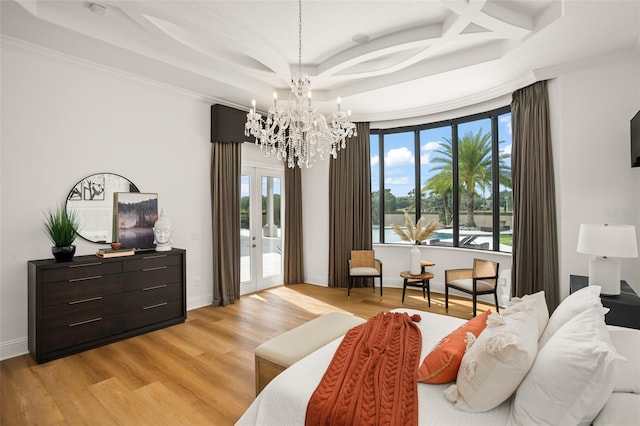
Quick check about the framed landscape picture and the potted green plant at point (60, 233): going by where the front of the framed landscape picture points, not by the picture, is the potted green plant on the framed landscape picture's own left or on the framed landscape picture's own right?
on the framed landscape picture's own right

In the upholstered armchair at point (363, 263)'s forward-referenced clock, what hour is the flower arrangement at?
The flower arrangement is roughly at 9 o'clock from the upholstered armchair.

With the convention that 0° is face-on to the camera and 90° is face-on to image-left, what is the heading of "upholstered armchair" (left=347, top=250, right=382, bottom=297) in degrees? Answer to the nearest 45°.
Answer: approximately 0°

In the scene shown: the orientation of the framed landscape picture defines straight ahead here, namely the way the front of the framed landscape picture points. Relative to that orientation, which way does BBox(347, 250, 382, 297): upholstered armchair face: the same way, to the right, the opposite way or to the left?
to the right

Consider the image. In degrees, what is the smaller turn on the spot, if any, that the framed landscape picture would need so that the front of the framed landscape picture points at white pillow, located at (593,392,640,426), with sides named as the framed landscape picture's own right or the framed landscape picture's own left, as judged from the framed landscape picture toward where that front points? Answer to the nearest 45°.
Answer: approximately 45° to the framed landscape picture's own right

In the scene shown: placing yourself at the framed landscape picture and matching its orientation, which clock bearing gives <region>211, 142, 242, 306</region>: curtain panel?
The curtain panel is roughly at 10 o'clock from the framed landscape picture.
